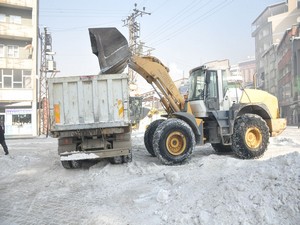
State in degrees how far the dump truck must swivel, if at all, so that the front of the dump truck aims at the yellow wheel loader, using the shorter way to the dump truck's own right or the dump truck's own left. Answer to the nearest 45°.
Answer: approximately 90° to the dump truck's own right

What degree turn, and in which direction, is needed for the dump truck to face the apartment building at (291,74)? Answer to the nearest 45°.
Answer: approximately 45° to its right

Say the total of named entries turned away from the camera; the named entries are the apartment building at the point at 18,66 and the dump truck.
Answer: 1

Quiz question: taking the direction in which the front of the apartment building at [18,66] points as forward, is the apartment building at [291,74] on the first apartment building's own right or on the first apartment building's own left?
on the first apartment building's own left

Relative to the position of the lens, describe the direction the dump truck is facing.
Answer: facing away from the viewer

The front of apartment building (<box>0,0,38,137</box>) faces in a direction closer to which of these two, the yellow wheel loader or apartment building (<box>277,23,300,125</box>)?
the yellow wheel loader

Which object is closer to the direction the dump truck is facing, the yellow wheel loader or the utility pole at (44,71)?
the utility pole

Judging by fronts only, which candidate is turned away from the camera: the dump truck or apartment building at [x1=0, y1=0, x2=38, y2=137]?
the dump truck

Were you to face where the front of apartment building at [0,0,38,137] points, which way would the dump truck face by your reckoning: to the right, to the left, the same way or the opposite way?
the opposite way
